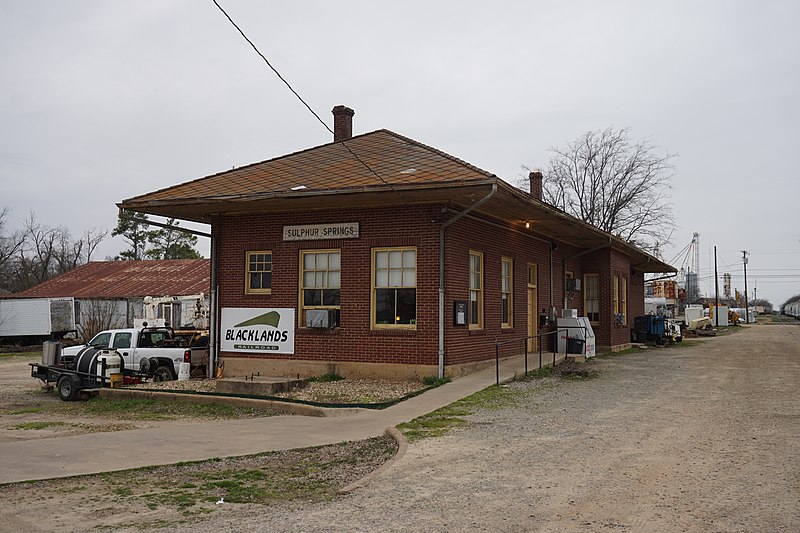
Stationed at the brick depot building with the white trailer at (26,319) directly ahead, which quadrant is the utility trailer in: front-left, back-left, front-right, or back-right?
front-left

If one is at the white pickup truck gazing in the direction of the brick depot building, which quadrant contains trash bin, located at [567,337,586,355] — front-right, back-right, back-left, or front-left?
front-right

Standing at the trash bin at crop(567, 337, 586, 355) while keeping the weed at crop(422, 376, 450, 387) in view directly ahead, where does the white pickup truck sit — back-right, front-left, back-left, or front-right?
front-right

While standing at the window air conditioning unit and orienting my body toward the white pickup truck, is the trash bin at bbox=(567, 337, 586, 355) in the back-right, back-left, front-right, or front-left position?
back-right

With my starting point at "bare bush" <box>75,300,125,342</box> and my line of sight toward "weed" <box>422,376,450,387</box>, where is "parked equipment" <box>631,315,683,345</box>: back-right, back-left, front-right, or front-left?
front-left
